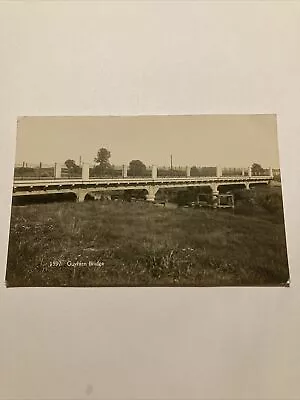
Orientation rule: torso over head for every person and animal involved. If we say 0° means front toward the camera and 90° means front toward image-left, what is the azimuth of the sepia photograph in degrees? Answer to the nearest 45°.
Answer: approximately 0°
